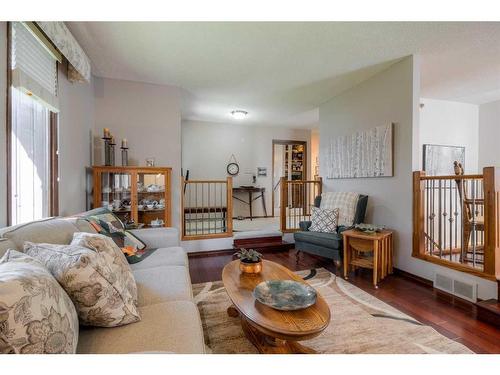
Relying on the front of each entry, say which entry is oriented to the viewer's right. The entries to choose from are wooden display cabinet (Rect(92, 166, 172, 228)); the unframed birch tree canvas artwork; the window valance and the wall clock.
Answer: the window valance

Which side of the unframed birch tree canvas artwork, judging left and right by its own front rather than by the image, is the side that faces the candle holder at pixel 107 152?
front

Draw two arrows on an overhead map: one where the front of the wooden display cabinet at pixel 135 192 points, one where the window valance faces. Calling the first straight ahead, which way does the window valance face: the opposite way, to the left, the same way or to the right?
to the left

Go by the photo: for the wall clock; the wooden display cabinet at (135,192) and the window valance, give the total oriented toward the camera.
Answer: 2

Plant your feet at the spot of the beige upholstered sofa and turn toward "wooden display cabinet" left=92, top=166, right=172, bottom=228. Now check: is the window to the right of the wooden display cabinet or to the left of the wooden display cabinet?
left

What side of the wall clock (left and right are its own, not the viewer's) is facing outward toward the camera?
front

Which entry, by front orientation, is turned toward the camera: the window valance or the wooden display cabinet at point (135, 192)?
the wooden display cabinet

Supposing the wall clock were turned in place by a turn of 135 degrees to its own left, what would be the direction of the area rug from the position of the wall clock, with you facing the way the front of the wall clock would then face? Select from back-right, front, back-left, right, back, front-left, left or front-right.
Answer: back-right

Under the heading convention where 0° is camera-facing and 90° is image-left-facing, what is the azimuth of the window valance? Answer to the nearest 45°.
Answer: approximately 270°

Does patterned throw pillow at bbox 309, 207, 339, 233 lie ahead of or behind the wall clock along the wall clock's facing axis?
ahead

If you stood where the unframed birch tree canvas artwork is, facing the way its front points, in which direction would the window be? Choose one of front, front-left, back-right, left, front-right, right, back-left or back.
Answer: front

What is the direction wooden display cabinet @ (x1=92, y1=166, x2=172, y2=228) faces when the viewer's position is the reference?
facing the viewer

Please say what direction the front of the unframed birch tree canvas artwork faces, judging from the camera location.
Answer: facing the viewer and to the left of the viewer

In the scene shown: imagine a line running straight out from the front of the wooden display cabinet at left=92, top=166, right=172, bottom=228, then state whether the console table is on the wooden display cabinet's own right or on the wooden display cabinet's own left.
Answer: on the wooden display cabinet's own left
